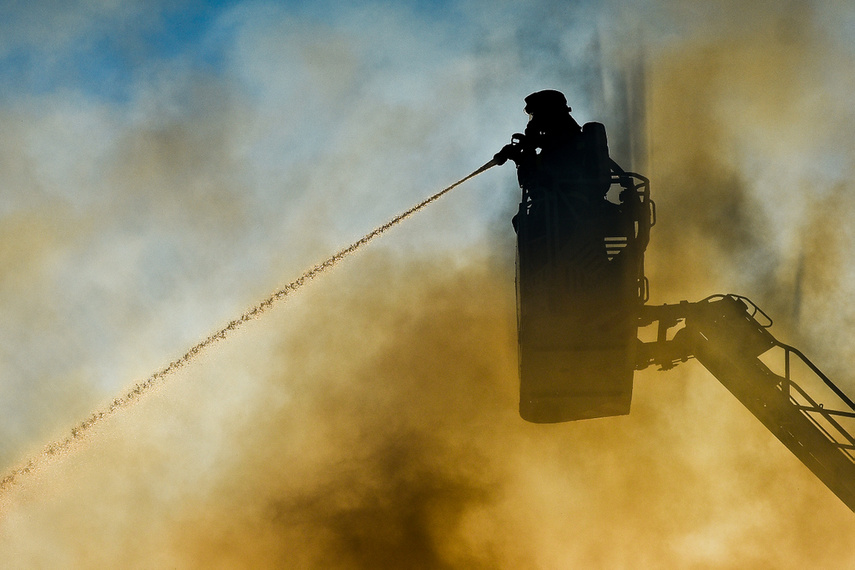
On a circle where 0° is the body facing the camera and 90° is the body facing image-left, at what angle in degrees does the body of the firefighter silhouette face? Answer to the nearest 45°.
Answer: approximately 90°
